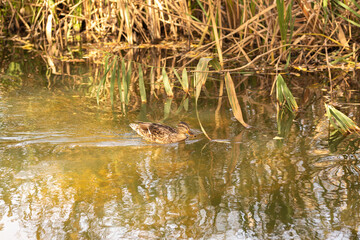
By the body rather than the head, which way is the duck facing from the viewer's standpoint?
to the viewer's right
